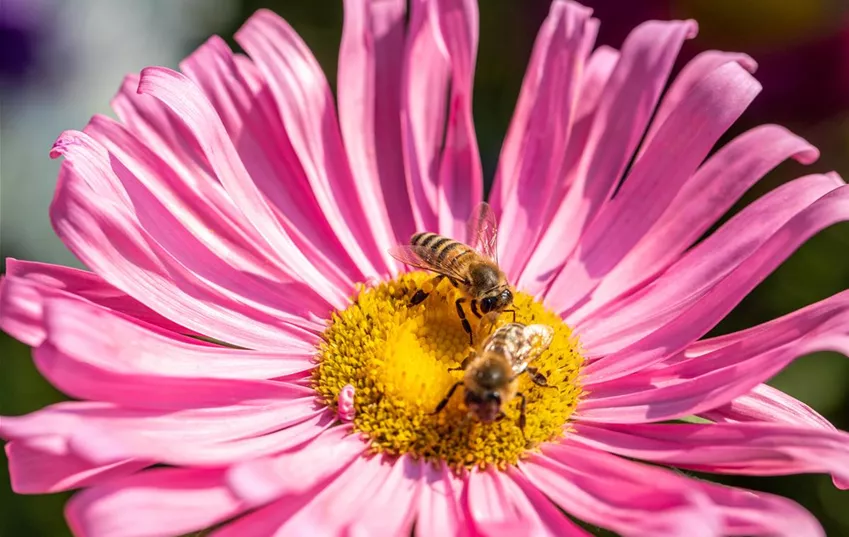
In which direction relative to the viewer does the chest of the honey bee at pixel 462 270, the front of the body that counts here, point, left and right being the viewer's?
facing the viewer and to the right of the viewer
